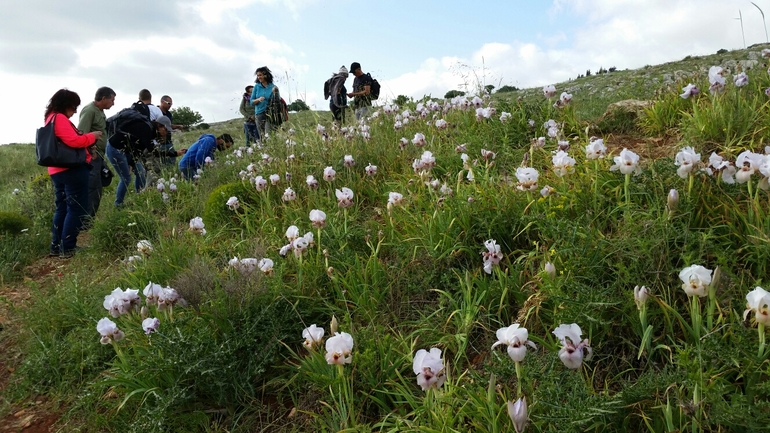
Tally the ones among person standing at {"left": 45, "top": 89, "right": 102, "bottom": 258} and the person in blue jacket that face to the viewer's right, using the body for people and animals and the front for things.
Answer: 2

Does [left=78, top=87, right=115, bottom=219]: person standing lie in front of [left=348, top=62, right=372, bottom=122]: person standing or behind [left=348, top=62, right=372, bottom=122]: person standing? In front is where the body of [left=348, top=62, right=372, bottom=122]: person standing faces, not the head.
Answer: in front

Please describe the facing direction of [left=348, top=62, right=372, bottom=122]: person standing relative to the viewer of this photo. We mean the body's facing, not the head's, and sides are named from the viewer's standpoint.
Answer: facing the viewer and to the left of the viewer

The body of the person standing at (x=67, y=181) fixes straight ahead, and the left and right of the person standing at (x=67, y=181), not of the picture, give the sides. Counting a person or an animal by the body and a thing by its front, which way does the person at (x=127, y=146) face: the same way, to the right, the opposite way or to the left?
the same way

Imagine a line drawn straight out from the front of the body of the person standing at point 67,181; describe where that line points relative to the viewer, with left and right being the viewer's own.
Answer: facing to the right of the viewer

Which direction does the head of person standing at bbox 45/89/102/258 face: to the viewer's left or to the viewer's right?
to the viewer's right

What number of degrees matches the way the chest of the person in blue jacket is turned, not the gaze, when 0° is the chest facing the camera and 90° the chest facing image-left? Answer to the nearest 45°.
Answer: approximately 270°

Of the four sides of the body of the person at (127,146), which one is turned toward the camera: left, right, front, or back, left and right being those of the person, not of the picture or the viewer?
right

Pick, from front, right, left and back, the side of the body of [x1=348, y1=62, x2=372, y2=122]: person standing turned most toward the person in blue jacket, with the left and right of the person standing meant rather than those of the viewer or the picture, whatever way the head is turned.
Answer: front

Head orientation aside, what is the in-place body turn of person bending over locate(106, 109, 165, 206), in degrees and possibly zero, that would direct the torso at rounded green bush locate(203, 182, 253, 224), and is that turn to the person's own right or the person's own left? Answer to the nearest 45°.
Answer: approximately 90° to the person's own right
